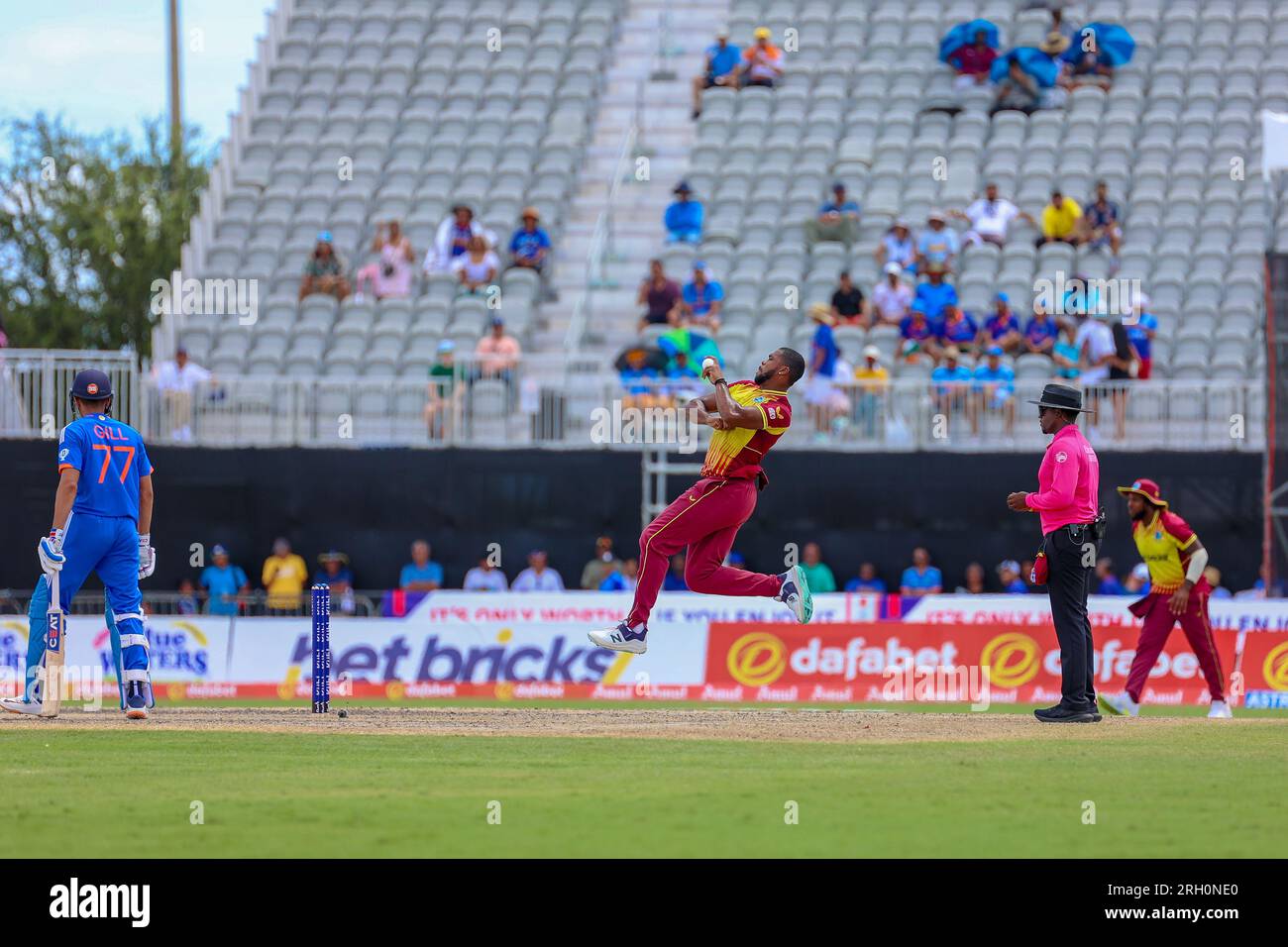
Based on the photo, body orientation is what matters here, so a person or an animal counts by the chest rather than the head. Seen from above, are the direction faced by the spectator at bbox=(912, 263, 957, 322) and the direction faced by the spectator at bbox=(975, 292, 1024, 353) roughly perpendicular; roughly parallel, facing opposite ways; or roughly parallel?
roughly parallel

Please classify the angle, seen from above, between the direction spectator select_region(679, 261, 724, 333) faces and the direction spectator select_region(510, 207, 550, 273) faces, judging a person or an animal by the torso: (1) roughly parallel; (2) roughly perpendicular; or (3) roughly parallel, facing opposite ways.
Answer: roughly parallel

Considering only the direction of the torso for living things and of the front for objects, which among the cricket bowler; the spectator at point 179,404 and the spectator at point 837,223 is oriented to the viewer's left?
the cricket bowler

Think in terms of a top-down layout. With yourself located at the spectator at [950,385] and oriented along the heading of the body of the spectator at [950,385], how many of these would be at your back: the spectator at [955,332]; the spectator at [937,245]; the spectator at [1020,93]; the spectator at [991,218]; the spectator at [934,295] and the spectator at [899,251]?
6

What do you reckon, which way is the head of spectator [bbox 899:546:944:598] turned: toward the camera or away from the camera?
toward the camera

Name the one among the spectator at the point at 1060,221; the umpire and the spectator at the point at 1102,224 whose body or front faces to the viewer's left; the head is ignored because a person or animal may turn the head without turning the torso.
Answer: the umpire

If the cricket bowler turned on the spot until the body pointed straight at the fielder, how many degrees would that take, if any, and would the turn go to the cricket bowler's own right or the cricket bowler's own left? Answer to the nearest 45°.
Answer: approximately 135° to the cricket bowler's own right

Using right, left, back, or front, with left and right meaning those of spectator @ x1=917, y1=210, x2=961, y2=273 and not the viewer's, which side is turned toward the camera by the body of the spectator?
front

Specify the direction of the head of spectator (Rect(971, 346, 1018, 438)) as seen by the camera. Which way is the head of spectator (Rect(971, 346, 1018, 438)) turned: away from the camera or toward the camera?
toward the camera

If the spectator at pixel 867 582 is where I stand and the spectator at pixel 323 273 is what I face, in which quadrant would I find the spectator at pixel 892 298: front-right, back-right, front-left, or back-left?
front-right

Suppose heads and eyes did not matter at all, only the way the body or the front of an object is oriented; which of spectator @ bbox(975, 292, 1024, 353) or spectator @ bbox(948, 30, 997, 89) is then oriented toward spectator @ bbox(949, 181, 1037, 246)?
spectator @ bbox(948, 30, 997, 89)

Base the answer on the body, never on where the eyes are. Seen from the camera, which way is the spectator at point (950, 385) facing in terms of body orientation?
toward the camera

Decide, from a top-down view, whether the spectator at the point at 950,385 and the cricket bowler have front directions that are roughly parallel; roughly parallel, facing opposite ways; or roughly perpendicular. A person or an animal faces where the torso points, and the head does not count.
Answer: roughly perpendicular

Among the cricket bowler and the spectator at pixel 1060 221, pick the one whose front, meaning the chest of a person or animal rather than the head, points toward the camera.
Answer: the spectator

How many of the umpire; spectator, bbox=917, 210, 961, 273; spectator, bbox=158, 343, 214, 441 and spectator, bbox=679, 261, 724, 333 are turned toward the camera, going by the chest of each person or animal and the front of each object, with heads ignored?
3

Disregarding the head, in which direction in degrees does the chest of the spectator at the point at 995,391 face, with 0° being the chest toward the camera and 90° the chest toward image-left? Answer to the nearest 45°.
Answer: approximately 0°

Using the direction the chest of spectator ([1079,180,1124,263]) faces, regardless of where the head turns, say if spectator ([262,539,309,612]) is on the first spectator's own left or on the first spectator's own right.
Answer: on the first spectator's own right

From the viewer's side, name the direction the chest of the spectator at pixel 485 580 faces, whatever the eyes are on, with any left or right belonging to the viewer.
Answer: facing the viewer

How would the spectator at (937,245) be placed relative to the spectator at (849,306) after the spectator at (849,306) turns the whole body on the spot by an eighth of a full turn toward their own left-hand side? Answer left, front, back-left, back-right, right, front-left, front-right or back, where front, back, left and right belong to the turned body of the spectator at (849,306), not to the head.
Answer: left

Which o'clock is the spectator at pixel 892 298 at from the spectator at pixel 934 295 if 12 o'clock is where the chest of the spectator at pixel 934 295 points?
the spectator at pixel 892 298 is roughly at 4 o'clock from the spectator at pixel 934 295.

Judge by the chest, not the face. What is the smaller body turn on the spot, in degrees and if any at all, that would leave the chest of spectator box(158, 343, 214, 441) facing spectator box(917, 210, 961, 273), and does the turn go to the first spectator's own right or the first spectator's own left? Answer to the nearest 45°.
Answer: approximately 90° to the first spectator's own left

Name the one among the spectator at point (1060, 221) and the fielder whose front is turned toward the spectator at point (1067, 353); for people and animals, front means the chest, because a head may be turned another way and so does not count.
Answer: the spectator at point (1060, 221)

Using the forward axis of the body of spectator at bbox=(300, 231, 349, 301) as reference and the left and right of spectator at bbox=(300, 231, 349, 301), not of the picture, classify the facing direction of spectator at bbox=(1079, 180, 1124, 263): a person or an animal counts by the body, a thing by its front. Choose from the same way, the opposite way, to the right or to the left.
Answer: the same way
